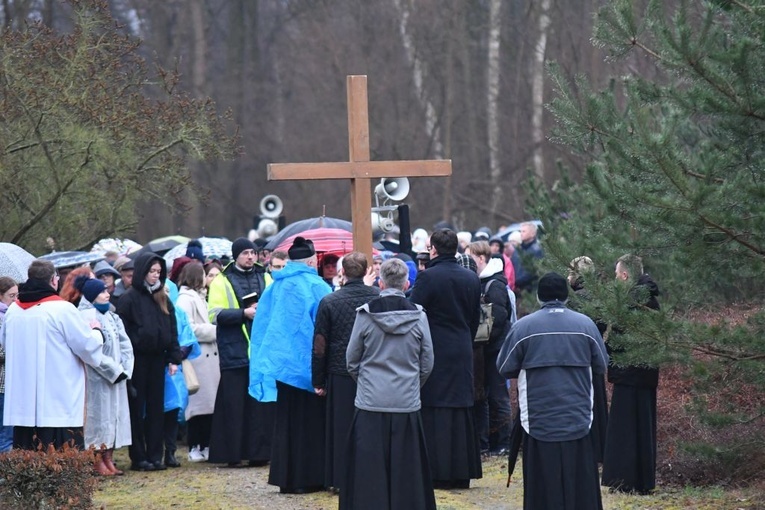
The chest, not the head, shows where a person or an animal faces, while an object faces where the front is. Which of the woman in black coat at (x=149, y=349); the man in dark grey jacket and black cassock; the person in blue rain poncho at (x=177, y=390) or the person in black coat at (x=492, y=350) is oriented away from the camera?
the man in dark grey jacket and black cassock

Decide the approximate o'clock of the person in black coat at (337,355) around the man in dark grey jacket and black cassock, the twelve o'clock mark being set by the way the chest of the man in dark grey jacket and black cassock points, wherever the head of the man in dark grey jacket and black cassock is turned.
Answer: The person in black coat is roughly at 10 o'clock from the man in dark grey jacket and black cassock.

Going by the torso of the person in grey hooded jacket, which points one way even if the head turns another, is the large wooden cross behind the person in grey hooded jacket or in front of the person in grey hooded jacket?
in front

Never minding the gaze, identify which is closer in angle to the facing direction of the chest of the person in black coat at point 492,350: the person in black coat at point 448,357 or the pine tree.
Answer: the person in black coat

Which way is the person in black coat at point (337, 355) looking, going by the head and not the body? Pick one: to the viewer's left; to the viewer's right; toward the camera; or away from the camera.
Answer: away from the camera

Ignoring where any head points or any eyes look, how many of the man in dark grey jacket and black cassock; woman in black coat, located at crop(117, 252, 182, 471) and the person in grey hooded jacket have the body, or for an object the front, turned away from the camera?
2

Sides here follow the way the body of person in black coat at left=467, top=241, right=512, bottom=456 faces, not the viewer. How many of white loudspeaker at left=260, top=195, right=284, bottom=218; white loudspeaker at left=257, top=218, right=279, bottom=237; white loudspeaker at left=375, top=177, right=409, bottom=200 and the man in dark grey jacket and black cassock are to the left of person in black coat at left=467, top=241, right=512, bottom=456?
1

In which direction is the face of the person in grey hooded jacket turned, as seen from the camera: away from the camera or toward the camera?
away from the camera

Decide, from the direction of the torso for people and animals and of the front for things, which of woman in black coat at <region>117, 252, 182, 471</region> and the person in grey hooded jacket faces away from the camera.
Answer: the person in grey hooded jacket

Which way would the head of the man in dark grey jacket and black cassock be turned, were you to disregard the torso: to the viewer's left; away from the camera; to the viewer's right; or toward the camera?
away from the camera

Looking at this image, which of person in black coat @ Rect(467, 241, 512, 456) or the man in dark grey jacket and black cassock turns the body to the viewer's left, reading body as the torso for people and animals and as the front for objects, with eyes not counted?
the person in black coat

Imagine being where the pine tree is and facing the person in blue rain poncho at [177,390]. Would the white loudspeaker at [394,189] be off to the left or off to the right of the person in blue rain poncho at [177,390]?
right

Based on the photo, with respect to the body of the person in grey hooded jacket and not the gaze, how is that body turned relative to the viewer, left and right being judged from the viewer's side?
facing away from the viewer

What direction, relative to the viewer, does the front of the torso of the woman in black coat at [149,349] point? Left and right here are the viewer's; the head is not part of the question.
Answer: facing the viewer and to the right of the viewer
